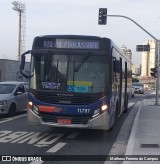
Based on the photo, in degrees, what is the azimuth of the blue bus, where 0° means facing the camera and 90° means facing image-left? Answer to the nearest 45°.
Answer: approximately 0°

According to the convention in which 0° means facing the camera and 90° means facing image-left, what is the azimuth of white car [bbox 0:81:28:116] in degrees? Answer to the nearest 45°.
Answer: approximately 45°

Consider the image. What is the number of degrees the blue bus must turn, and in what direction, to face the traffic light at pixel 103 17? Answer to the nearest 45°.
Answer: approximately 180°

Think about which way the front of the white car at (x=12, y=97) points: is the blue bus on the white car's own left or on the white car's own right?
on the white car's own left

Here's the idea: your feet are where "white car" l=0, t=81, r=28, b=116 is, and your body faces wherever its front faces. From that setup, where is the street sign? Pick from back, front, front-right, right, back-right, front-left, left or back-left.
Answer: back

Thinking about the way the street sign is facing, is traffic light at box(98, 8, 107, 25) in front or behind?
in front
